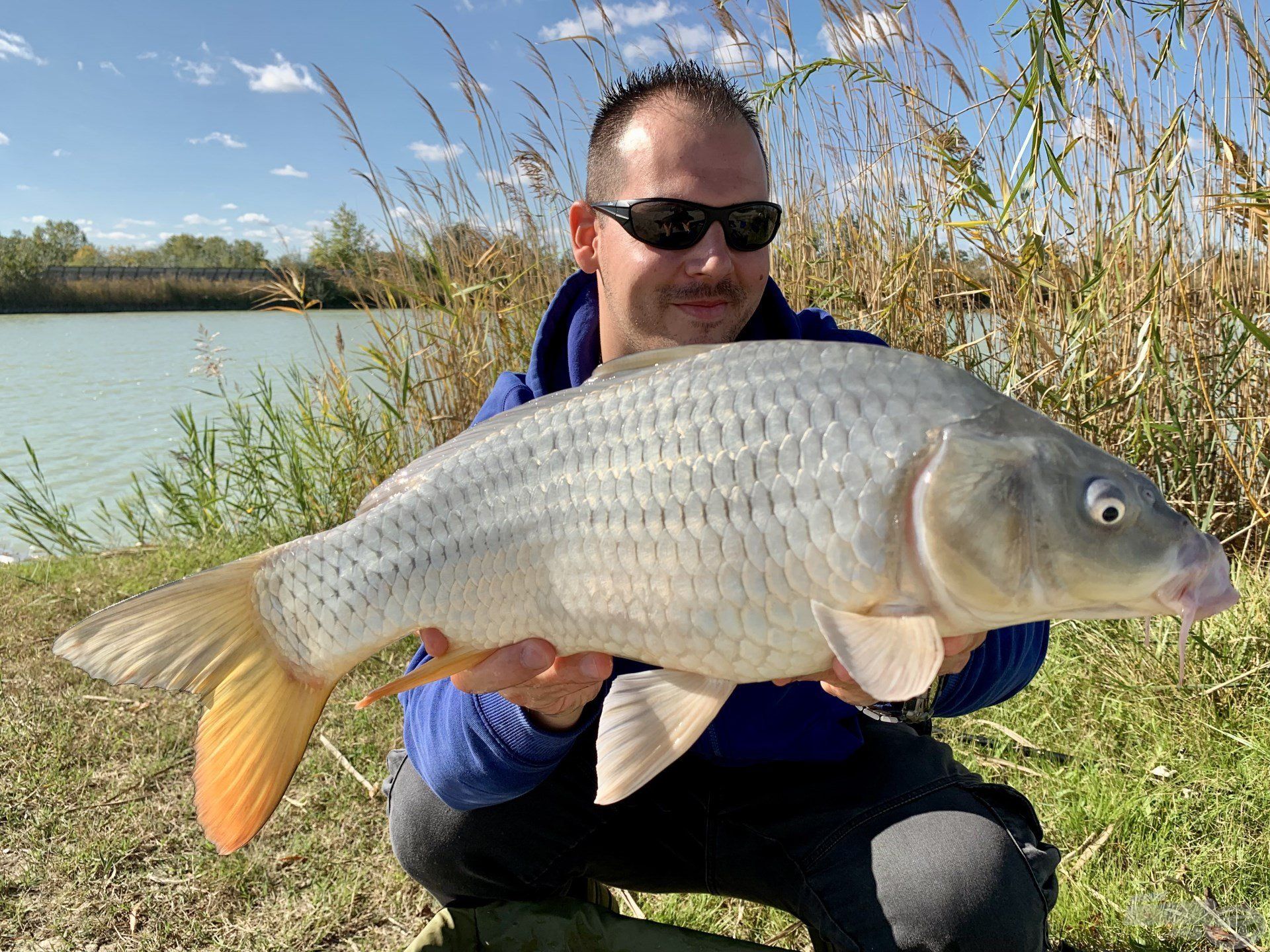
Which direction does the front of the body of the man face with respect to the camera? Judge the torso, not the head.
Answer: toward the camera

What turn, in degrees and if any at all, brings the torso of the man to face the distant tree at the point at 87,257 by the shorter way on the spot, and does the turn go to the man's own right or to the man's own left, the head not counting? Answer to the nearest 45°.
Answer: approximately 135° to the man's own right

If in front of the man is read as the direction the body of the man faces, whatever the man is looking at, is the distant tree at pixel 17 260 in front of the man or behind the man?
behind

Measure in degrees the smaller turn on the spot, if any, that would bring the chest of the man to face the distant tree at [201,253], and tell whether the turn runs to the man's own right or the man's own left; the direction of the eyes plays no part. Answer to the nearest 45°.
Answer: approximately 135° to the man's own right
